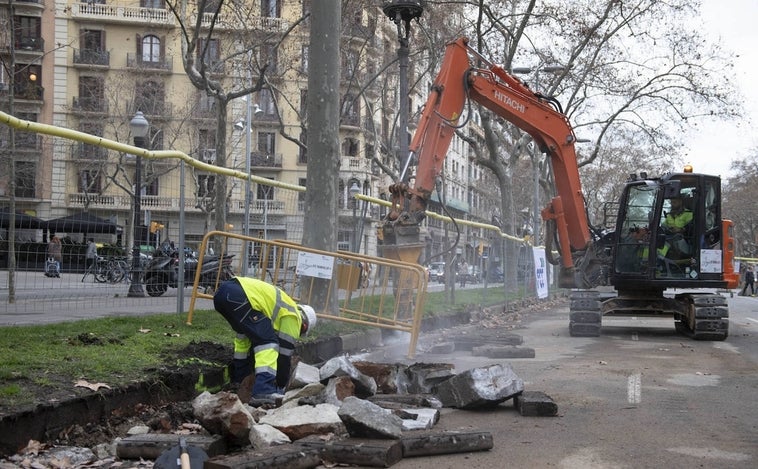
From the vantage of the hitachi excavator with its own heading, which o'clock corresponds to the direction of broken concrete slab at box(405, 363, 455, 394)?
The broken concrete slab is roughly at 11 o'clock from the hitachi excavator.

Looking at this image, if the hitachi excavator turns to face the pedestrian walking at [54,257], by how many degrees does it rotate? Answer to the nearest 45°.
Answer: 0° — it already faces them

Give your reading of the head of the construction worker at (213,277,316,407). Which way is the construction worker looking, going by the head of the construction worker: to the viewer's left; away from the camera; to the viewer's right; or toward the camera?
to the viewer's right

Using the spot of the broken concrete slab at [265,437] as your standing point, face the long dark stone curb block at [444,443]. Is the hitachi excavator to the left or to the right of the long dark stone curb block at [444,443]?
left

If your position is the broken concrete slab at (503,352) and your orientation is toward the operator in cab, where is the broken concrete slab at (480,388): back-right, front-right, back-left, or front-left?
back-right

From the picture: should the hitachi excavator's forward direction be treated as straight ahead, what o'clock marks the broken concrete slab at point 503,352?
The broken concrete slab is roughly at 11 o'clock from the hitachi excavator.

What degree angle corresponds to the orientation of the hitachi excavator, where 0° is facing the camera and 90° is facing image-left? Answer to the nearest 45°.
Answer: approximately 45°
